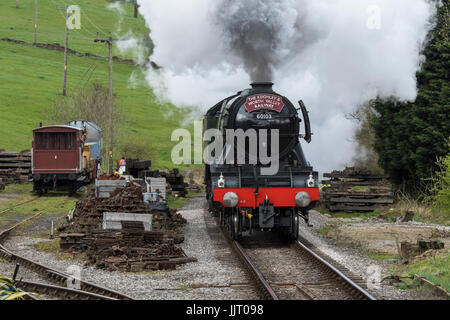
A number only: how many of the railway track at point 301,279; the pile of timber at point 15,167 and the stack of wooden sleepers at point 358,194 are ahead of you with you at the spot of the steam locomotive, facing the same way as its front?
1

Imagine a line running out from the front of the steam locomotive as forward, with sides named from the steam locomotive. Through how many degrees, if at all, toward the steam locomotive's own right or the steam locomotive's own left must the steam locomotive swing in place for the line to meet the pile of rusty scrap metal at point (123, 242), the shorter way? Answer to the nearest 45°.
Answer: approximately 45° to the steam locomotive's own right

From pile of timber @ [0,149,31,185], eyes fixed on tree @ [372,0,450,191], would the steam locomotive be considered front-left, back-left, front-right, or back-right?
front-right

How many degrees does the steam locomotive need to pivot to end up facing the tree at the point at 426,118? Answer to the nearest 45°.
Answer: approximately 135° to its left

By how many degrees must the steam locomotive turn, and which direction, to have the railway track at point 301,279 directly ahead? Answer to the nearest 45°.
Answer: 0° — it already faces it

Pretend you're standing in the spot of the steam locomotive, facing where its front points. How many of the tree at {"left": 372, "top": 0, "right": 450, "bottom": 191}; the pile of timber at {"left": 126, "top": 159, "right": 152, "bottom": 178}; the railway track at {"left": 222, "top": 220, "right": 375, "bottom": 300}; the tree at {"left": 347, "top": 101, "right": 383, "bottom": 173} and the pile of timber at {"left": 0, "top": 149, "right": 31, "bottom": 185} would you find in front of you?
1

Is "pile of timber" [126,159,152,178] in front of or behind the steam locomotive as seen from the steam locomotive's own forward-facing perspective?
behind

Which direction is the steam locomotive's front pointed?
toward the camera

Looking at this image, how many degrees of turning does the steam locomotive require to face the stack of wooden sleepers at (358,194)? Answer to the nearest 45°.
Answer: approximately 135° to its left

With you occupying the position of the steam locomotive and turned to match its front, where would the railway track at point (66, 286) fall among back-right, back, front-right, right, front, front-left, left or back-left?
front-right

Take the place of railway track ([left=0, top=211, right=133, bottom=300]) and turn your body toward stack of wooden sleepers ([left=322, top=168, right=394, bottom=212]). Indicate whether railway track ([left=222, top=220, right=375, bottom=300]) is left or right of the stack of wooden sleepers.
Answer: right

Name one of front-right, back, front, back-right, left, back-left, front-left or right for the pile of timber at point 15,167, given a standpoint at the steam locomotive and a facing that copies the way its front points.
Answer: back-right

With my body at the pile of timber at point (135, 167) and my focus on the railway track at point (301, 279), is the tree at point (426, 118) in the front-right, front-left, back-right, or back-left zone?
front-left

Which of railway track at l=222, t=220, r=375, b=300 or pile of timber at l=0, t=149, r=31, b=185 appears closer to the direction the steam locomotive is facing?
the railway track
